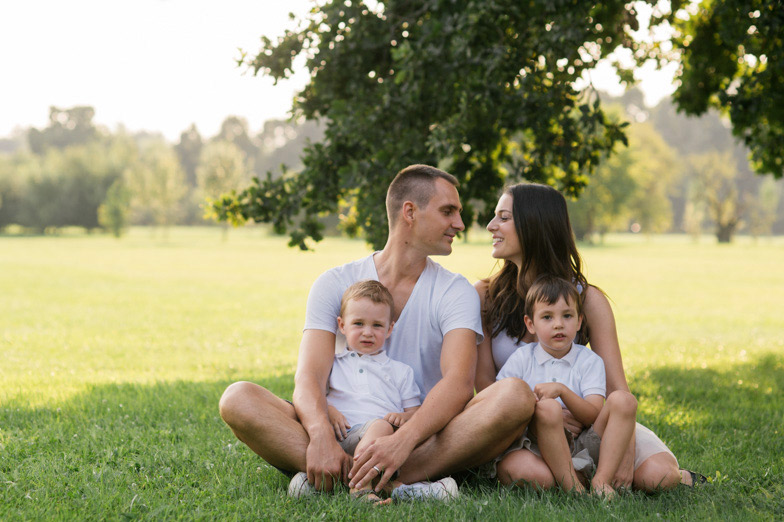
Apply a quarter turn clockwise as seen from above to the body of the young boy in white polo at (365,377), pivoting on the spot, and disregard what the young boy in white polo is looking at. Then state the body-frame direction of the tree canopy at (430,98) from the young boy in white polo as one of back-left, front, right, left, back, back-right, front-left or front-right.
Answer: right

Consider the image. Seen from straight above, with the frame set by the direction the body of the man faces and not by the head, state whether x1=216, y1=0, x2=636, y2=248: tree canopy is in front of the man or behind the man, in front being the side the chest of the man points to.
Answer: behind

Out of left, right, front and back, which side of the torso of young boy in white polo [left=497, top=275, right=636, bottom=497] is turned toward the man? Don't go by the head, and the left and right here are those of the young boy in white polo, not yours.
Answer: right

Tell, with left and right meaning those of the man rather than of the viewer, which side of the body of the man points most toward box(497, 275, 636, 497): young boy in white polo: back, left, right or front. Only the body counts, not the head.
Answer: left

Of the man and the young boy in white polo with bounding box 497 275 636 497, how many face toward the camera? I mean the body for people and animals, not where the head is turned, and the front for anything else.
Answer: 2

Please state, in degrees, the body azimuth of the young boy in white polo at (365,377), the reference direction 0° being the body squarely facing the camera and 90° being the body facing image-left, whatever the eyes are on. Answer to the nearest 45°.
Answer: approximately 0°

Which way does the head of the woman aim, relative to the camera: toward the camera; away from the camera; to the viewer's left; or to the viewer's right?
to the viewer's left

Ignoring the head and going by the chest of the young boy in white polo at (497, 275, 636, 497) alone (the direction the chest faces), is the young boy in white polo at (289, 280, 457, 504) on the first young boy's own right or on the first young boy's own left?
on the first young boy's own right

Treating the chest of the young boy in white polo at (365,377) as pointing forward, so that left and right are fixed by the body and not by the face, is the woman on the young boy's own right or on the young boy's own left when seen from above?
on the young boy's own left

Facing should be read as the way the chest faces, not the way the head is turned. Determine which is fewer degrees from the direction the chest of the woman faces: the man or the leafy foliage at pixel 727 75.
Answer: the man

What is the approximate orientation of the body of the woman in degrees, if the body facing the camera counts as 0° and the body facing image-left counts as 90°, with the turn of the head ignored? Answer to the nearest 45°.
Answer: approximately 45°
